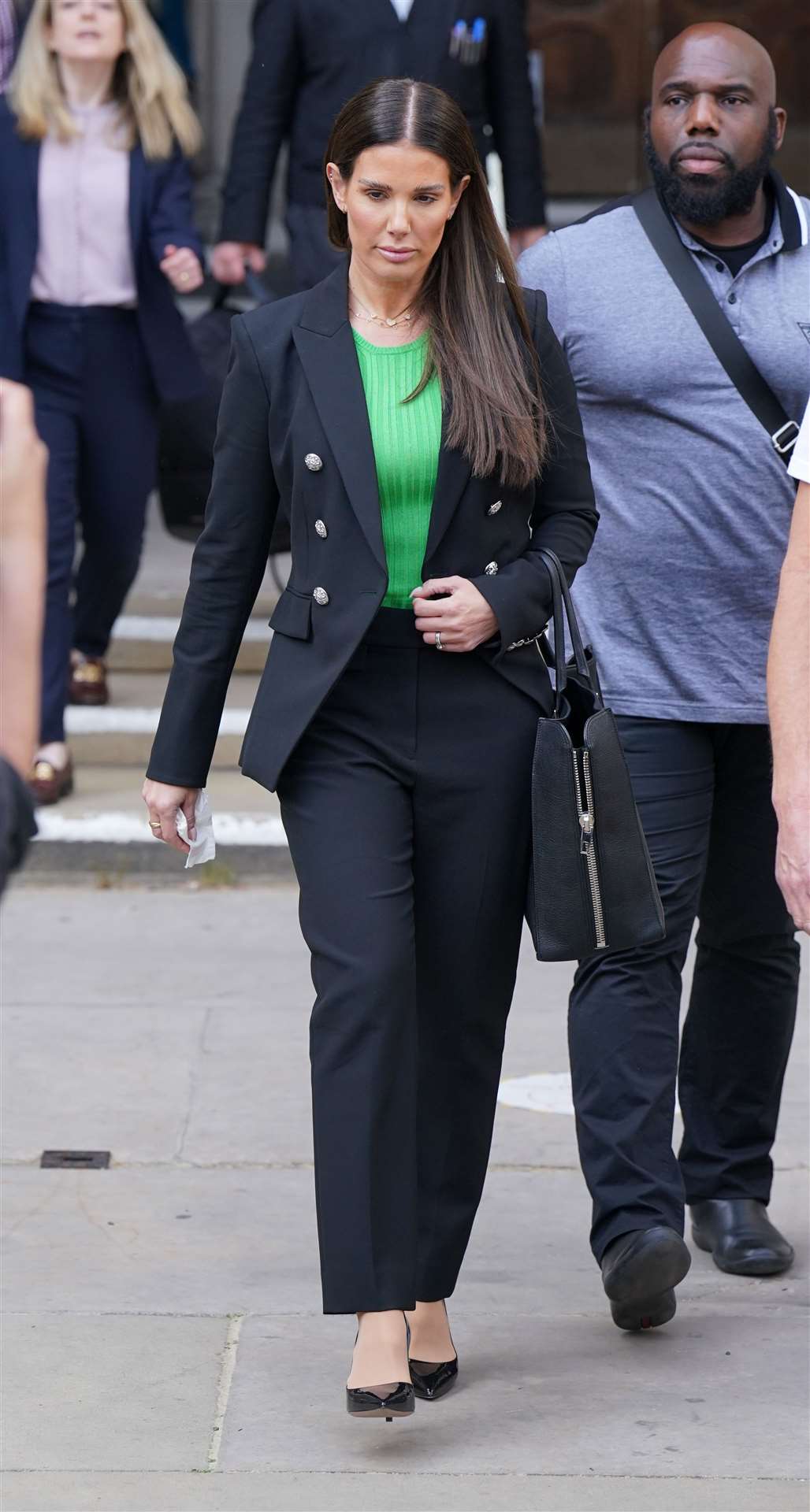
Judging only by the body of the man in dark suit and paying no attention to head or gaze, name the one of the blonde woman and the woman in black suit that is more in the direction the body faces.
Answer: the woman in black suit

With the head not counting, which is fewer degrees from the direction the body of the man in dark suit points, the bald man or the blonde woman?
the bald man

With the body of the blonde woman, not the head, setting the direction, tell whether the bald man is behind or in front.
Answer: in front

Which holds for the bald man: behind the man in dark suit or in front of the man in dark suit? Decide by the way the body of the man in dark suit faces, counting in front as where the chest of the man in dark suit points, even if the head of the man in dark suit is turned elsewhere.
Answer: in front

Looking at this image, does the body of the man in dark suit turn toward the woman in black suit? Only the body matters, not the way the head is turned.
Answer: yes

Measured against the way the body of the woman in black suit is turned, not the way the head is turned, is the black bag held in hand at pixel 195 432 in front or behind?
behind

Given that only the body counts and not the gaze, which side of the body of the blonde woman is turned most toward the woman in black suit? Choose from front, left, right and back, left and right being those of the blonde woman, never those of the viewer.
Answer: front

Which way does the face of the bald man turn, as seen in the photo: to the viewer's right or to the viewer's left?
to the viewer's left

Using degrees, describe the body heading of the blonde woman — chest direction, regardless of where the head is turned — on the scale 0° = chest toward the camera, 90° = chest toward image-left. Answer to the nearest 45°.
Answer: approximately 0°
